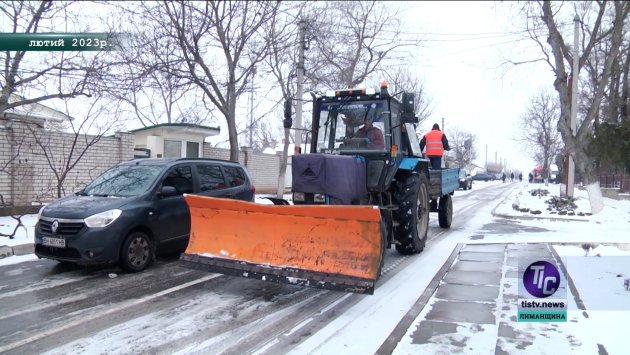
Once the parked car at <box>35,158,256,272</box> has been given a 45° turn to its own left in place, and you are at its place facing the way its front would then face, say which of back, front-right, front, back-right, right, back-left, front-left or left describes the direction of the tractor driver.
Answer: left

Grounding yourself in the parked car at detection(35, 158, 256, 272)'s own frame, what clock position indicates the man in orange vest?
The man in orange vest is roughly at 7 o'clock from the parked car.

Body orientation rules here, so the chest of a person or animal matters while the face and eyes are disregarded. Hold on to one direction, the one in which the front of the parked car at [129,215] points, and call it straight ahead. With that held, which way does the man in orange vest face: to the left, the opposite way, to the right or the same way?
the opposite way

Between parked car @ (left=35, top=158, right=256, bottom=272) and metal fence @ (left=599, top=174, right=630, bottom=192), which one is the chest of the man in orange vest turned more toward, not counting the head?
the metal fence

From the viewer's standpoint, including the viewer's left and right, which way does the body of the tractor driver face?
facing the viewer and to the left of the viewer

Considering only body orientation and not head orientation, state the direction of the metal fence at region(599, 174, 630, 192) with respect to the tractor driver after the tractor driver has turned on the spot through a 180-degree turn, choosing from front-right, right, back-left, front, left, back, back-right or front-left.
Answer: front

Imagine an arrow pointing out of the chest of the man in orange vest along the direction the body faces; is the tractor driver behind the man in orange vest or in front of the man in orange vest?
behind

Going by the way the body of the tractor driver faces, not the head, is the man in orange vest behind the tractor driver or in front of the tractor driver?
behind

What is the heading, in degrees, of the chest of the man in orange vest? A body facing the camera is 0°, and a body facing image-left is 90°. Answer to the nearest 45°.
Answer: approximately 180°

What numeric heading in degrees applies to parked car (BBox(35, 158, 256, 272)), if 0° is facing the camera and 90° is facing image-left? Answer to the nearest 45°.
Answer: approximately 45°

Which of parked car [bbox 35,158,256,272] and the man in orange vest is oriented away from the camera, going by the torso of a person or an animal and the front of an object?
the man in orange vest
